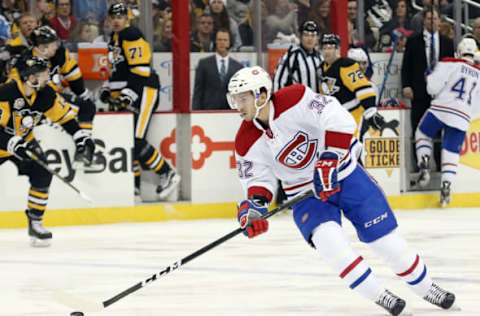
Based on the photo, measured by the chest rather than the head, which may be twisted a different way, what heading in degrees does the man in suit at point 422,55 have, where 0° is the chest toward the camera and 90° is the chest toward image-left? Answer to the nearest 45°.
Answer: approximately 0°

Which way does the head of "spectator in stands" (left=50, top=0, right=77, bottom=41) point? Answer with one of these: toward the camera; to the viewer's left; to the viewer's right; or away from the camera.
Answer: toward the camera

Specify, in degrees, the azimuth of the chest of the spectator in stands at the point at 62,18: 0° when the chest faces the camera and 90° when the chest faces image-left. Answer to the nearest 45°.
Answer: approximately 0°

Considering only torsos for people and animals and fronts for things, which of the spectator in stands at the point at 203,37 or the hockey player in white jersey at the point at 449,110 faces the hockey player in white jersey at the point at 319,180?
the spectator in stands

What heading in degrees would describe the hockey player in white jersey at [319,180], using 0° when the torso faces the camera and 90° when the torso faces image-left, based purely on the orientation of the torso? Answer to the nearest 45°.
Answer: approximately 45°

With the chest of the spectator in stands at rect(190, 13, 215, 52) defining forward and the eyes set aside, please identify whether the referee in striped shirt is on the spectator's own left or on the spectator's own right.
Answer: on the spectator's own left

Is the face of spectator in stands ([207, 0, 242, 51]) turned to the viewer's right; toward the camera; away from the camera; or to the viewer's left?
toward the camera

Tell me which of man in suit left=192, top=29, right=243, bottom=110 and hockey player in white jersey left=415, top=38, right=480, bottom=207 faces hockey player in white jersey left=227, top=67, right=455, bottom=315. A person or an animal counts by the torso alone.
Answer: the man in suit

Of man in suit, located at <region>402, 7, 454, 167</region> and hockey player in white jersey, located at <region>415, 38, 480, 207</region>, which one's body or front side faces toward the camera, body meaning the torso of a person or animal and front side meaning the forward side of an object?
the man in suit

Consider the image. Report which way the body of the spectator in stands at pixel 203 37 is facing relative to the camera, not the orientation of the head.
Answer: toward the camera

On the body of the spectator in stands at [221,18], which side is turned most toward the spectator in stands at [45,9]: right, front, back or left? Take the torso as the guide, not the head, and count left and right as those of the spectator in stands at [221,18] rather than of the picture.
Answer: right

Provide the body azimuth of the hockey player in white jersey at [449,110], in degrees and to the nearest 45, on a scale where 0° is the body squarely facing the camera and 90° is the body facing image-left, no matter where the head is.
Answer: approximately 135°

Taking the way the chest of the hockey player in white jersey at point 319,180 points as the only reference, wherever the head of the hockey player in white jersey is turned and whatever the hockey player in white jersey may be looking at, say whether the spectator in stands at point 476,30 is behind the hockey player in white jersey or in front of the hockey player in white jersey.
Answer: behind
